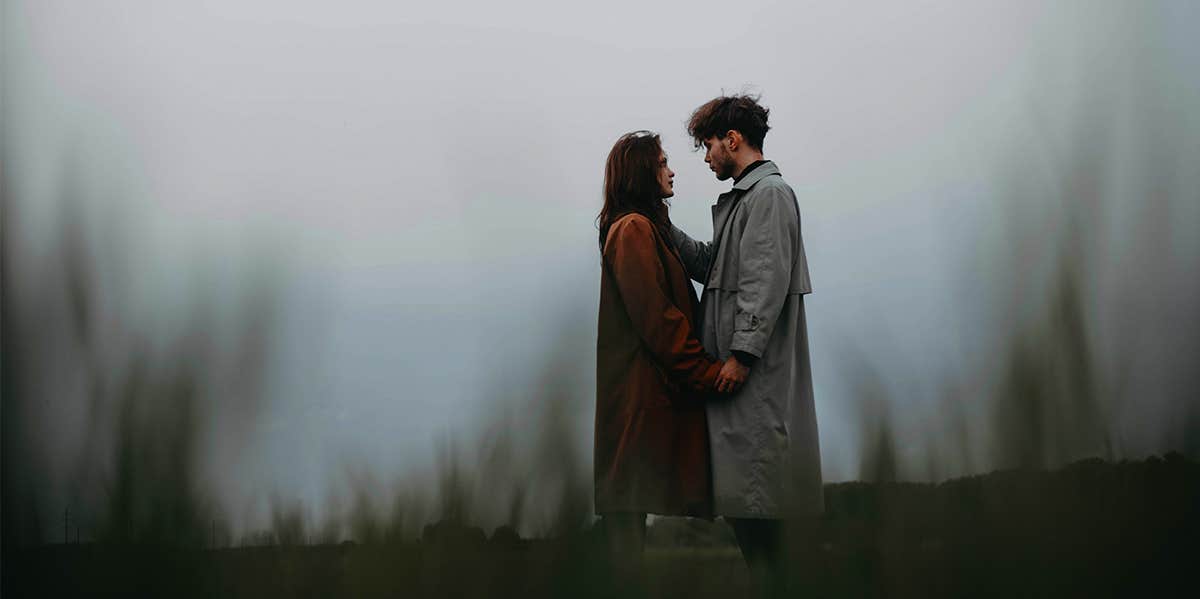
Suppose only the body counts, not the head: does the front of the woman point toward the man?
yes

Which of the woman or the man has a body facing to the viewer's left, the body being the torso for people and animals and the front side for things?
the man

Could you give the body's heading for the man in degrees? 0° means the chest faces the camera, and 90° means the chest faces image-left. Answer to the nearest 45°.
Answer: approximately 90°

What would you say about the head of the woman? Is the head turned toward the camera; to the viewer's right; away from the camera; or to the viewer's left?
to the viewer's right

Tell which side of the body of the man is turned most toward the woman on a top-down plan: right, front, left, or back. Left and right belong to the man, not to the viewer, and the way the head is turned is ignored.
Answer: front

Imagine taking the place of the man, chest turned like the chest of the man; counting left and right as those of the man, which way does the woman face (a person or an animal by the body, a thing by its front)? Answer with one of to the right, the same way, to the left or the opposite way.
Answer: the opposite way

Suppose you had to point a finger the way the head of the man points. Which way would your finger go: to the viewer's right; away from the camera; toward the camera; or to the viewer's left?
to the viewer's left

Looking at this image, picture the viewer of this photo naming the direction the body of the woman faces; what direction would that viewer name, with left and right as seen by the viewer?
facing to the right of the viewer

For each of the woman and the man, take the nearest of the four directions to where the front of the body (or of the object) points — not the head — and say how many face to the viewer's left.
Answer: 1
